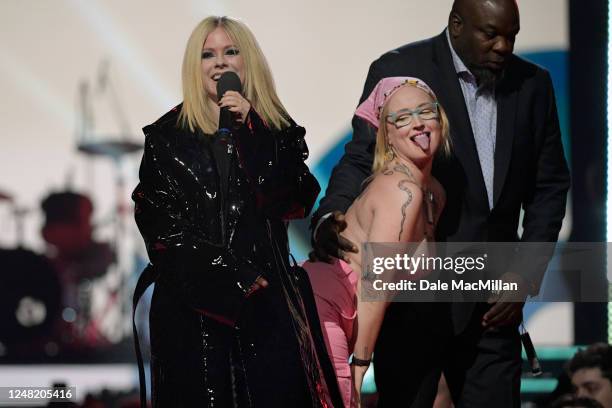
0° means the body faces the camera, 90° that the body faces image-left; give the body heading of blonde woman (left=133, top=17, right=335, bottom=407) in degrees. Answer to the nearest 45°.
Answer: approximately 0°

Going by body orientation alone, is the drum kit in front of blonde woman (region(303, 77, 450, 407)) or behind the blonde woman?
behind

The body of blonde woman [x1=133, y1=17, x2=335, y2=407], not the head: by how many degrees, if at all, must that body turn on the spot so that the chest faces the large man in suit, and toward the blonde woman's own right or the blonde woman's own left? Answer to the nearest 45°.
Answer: approximately 90° to the blonde woman's own left

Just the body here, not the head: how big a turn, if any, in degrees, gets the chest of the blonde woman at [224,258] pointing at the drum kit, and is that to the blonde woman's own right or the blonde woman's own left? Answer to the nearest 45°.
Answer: approximately 135° to the blonde woman's own right

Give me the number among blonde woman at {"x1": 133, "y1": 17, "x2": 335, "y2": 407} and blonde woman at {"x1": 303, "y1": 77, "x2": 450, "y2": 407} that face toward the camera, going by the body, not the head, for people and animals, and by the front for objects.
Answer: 1

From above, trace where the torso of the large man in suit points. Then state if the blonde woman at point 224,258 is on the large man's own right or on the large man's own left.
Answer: on the large man's own right
